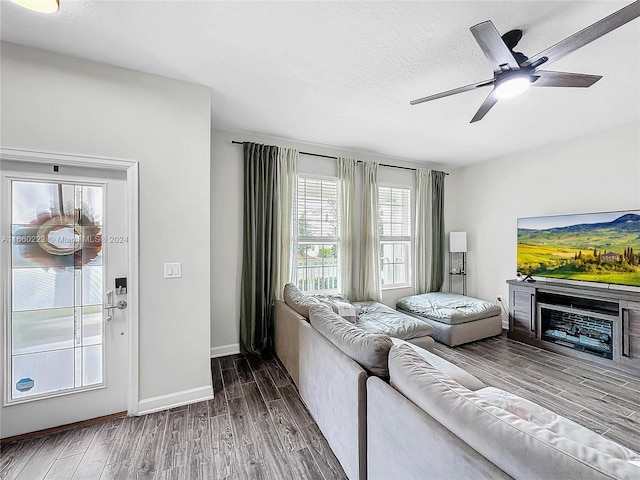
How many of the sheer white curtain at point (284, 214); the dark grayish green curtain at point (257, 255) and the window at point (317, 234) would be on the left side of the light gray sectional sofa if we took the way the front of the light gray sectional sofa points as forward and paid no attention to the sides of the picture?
3

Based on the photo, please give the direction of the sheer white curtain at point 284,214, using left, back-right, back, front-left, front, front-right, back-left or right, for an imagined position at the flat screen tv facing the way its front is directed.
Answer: front

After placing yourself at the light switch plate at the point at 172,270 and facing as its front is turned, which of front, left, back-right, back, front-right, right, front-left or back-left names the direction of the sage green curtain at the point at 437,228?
left

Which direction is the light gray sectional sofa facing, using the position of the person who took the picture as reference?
facing away from the viewer and to the right of the viewer

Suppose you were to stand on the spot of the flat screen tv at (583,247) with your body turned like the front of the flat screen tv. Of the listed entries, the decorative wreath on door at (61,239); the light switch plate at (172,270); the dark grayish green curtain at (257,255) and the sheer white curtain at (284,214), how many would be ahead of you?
4

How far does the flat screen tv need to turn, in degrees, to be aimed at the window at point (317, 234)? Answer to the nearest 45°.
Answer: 0° — it already faces it

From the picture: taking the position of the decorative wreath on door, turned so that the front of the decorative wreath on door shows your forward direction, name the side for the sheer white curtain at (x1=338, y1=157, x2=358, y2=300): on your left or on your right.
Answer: on your left

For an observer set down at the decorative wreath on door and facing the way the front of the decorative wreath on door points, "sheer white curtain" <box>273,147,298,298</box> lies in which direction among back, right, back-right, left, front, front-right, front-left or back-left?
left

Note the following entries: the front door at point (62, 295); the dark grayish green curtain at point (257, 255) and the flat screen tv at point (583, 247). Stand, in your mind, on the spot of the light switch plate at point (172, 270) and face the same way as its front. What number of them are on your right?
1

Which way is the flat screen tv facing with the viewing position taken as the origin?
facing the viewer and to the left of the viewer
